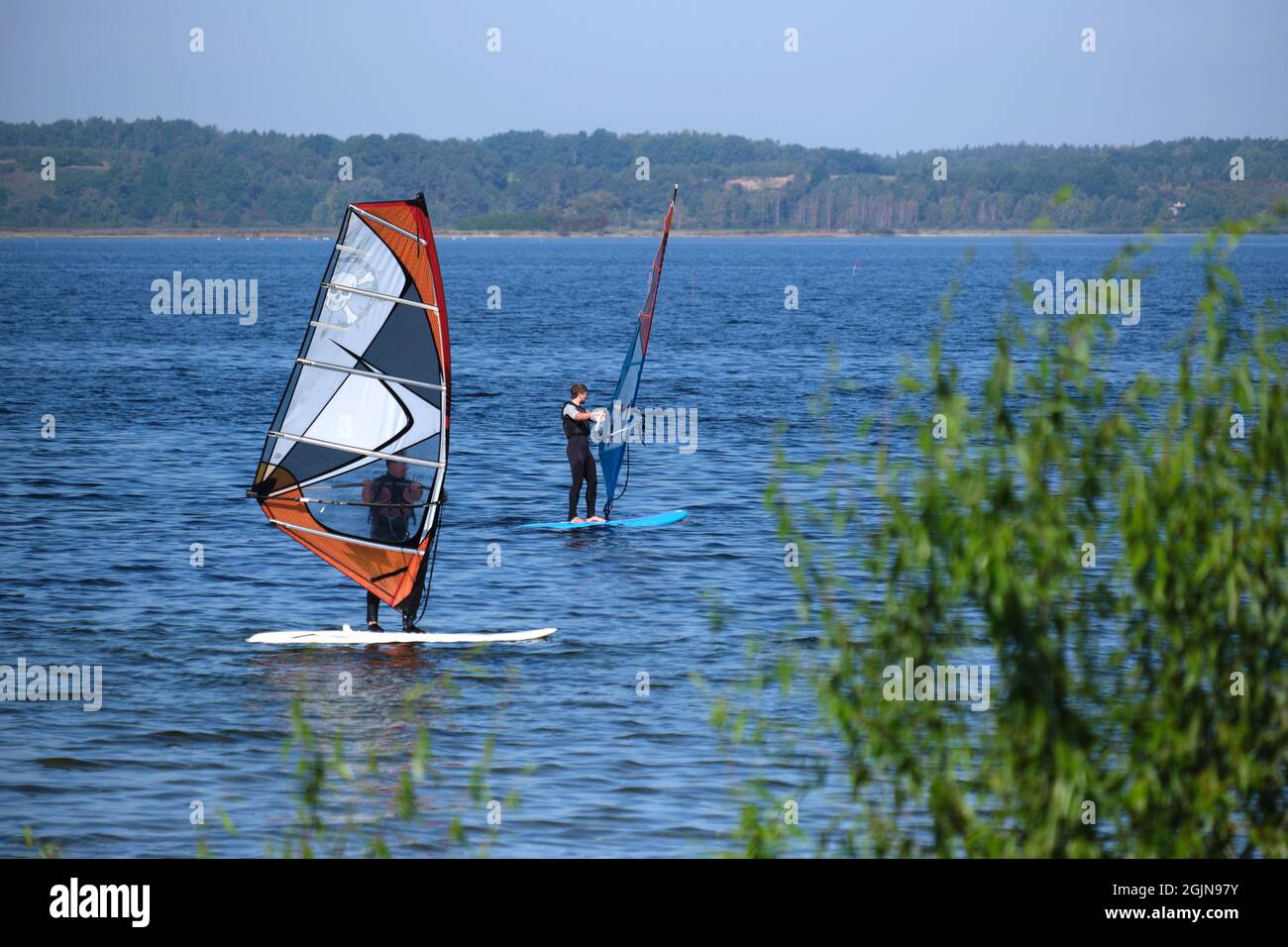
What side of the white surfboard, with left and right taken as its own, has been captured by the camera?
right

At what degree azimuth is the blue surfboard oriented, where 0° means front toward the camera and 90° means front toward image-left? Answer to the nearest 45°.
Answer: approximately 270°

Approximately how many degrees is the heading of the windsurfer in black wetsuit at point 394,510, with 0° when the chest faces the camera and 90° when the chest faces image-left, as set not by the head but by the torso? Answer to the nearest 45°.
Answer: approximately 0°

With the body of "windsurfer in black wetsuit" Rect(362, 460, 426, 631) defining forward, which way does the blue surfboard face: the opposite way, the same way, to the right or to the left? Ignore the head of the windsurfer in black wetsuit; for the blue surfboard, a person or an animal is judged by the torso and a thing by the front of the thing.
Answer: to the left

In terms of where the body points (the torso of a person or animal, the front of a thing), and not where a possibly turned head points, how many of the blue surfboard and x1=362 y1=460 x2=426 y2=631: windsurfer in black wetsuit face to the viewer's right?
1

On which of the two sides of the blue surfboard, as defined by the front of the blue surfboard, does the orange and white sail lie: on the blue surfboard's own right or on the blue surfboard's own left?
on the blue surfboard's own right

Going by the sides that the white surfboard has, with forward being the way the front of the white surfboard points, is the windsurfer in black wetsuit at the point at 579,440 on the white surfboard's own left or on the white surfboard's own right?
on the white surfboard's own left
